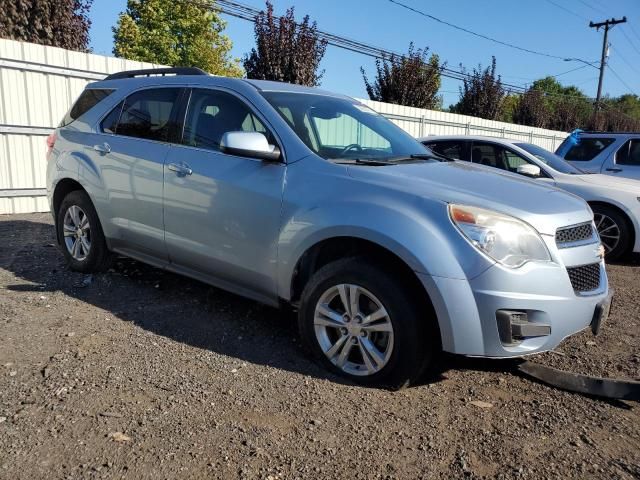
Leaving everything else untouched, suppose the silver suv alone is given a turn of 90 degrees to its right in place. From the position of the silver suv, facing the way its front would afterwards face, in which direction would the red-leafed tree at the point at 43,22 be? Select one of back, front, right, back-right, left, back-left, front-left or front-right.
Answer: right

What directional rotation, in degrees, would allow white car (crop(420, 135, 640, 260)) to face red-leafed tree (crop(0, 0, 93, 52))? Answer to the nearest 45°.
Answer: approximately 135° to its right

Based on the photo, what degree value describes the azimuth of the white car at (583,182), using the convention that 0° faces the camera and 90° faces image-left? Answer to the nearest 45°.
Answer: approximately 315°

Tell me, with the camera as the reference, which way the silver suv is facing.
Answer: facing the viewer and to the right of the viewer

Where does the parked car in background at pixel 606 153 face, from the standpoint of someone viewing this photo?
facing to the right of the viewer

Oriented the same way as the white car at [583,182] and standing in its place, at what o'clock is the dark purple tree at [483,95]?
The dark purple tree is roughly at 7 o'clock from the white car.

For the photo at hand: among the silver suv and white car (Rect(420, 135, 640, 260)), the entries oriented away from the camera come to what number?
0

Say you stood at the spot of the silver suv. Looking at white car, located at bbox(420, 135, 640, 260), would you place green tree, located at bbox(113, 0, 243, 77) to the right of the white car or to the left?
left

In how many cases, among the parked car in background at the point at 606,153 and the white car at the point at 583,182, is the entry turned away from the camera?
0
